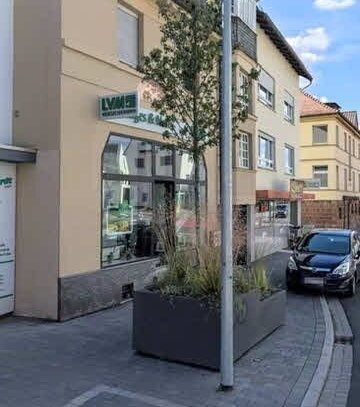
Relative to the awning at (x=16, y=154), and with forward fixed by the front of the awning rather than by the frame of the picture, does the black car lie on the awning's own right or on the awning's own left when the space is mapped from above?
on the awning's own left

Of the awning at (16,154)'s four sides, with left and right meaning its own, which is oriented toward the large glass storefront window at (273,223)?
left

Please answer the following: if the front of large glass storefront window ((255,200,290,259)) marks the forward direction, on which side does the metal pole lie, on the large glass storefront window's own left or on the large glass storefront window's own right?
on the large glass storefront window's own right

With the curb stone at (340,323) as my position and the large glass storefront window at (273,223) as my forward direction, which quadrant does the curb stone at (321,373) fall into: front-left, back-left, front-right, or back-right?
back-left

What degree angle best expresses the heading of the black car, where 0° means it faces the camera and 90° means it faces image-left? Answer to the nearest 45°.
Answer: approximately 45°

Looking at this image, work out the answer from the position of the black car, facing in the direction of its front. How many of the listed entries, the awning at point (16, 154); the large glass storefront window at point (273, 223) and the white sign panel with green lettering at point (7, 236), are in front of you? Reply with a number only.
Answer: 2

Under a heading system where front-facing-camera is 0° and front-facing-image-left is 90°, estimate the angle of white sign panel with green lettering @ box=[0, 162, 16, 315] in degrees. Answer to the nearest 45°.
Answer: approximately 315°

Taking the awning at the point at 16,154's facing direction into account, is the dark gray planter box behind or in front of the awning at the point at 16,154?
in front

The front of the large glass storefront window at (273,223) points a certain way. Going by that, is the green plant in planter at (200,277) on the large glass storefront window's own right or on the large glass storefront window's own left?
on the large glass storefront window's own right
